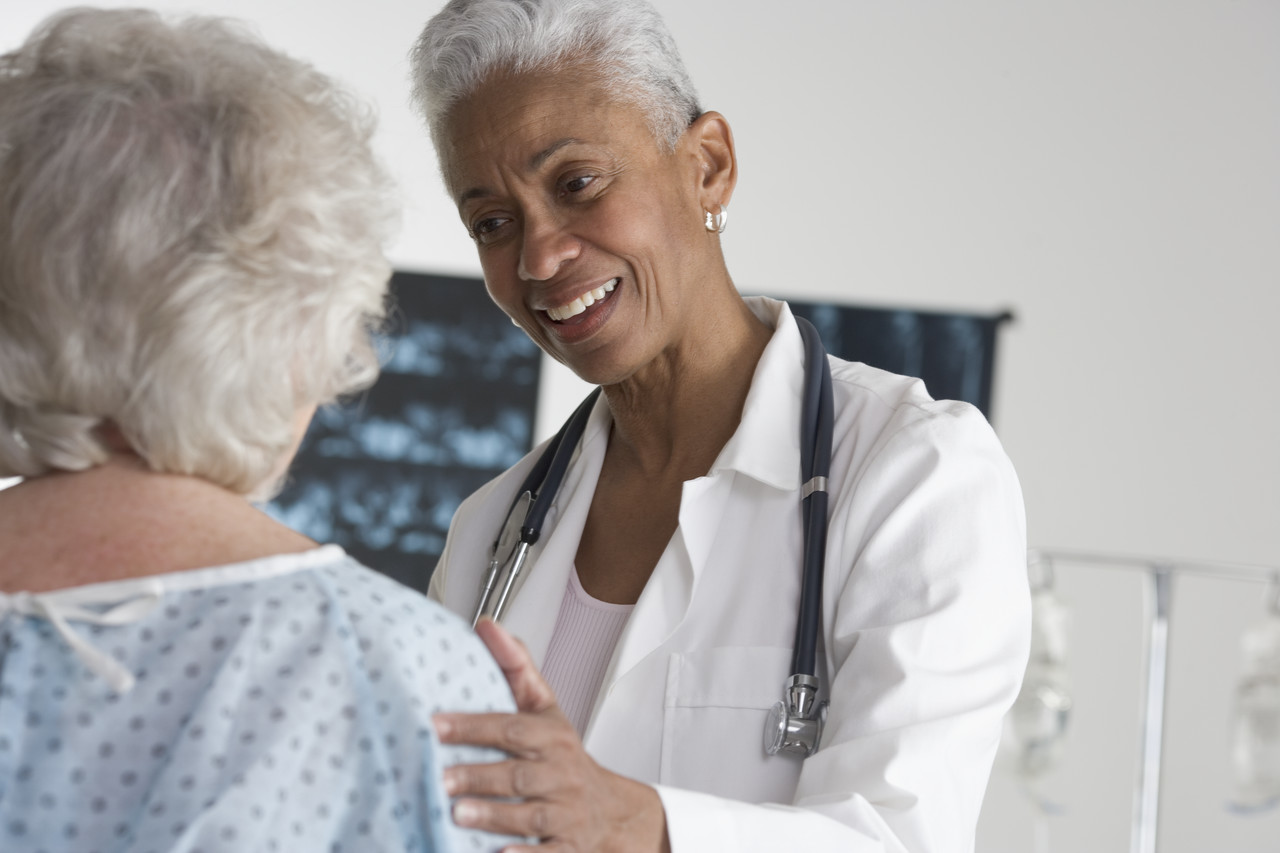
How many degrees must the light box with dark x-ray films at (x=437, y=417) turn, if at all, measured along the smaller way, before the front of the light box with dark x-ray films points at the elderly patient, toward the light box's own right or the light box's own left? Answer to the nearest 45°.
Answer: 0° — it already faces them

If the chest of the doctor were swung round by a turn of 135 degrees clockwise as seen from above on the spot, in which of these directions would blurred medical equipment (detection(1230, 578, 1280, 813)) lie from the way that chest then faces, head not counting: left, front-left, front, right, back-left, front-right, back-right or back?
front-right

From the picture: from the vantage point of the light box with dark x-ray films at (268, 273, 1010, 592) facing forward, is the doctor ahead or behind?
ahead

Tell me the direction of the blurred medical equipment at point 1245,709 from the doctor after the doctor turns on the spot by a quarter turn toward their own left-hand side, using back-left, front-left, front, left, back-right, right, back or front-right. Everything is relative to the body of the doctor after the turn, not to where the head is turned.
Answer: left

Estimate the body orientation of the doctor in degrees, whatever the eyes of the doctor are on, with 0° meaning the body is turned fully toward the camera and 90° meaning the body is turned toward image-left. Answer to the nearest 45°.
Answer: approximately 45°

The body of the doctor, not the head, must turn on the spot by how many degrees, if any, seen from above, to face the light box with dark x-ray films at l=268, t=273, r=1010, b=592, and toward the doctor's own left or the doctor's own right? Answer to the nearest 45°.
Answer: approximately 135° to the doctor's own right

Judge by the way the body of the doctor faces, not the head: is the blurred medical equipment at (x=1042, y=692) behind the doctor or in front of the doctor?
behind

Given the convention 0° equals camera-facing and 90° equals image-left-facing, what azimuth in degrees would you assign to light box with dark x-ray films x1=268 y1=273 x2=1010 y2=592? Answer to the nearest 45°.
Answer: approximately 0°

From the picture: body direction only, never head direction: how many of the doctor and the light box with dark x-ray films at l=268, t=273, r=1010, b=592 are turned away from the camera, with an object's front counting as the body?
0

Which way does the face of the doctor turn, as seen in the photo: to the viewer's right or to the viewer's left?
to the viewer's left

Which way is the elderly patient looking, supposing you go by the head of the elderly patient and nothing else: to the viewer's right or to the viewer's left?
to the viewer's right

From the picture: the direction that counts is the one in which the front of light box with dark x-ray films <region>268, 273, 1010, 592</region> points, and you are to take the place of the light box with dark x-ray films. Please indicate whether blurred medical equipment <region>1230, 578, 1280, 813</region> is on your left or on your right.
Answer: on your left
